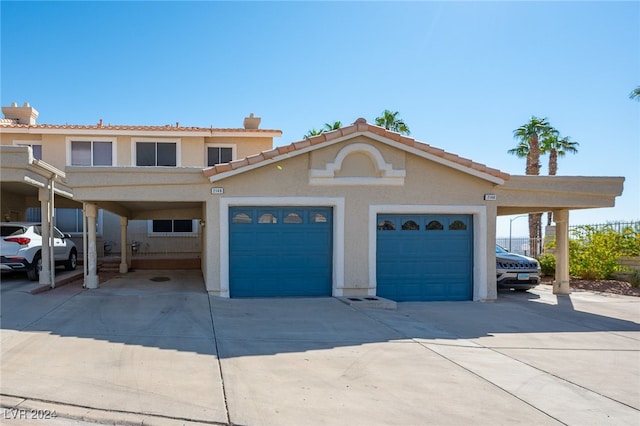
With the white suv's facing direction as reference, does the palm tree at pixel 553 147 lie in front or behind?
in front

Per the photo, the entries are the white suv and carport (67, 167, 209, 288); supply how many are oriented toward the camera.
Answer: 1

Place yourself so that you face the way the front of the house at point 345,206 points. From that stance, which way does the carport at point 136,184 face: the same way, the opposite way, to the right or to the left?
the same way

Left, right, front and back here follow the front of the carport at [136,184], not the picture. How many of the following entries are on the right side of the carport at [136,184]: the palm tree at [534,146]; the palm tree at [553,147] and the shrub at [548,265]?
0

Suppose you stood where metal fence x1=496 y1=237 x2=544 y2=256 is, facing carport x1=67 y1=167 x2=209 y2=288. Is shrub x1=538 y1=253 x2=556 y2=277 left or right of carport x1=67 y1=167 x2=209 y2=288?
left

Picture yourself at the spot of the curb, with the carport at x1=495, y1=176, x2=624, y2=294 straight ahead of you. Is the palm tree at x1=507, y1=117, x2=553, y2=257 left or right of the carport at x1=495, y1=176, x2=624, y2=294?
left

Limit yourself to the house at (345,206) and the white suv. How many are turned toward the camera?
1

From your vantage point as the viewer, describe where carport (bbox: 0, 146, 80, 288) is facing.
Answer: facing the viewer and to the left of the viewer

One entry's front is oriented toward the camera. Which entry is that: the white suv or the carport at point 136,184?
the carport

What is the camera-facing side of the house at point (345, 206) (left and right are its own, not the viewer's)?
front

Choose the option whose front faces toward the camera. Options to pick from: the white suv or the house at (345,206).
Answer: the house

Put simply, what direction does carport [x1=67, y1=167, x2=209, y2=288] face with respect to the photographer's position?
facing the viewer

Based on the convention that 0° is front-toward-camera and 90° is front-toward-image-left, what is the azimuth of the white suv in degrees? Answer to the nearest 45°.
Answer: approximately 225°

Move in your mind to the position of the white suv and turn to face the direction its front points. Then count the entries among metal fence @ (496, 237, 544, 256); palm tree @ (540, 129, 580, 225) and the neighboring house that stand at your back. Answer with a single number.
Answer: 0
